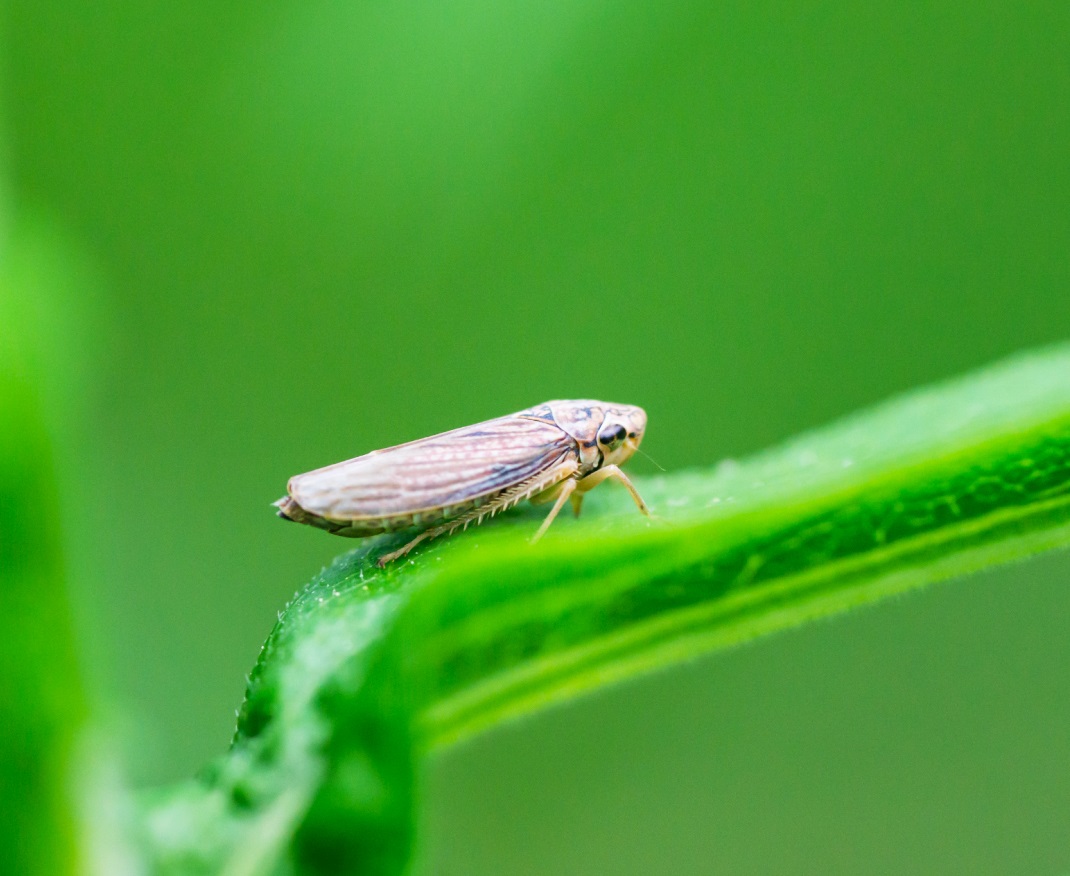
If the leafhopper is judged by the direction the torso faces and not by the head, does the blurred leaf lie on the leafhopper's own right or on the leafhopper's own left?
on the leafhopper's own right

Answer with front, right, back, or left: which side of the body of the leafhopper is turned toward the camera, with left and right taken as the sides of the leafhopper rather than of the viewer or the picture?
right
